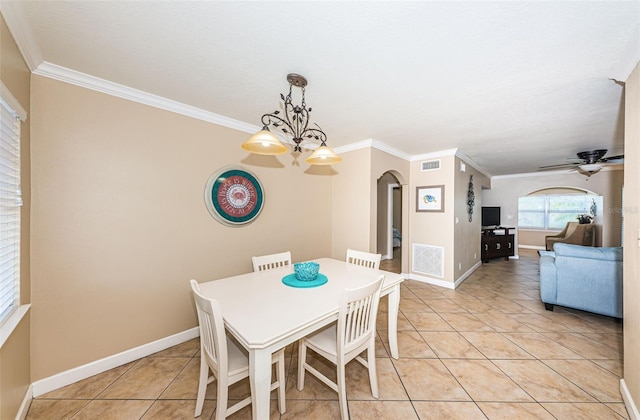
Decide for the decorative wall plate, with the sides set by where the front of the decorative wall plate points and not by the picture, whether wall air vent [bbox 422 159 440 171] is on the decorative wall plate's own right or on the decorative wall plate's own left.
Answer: on the decorative wall plate's own left

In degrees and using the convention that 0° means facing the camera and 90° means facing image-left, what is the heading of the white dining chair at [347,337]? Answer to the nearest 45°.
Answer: approximately 135°

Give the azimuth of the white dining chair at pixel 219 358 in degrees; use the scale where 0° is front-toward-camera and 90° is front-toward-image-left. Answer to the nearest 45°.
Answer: approximately 225°

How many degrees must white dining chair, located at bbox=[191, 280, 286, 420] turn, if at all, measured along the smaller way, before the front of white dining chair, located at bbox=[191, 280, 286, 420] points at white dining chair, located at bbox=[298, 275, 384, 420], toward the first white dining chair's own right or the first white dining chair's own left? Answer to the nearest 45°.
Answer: approximately 45° to the first white dining chair's own right

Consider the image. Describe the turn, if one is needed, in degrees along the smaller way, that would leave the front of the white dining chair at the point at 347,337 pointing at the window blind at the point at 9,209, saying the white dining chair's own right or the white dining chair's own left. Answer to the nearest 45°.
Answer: approximately 45° to the white dining chair's own left

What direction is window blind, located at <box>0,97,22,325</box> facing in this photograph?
to the viewer's right

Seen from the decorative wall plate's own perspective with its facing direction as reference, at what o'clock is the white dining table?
The white dining table is roughly at 1 o'clock from the decorative wall plate.

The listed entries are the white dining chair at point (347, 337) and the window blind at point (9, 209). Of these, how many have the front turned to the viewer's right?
1
